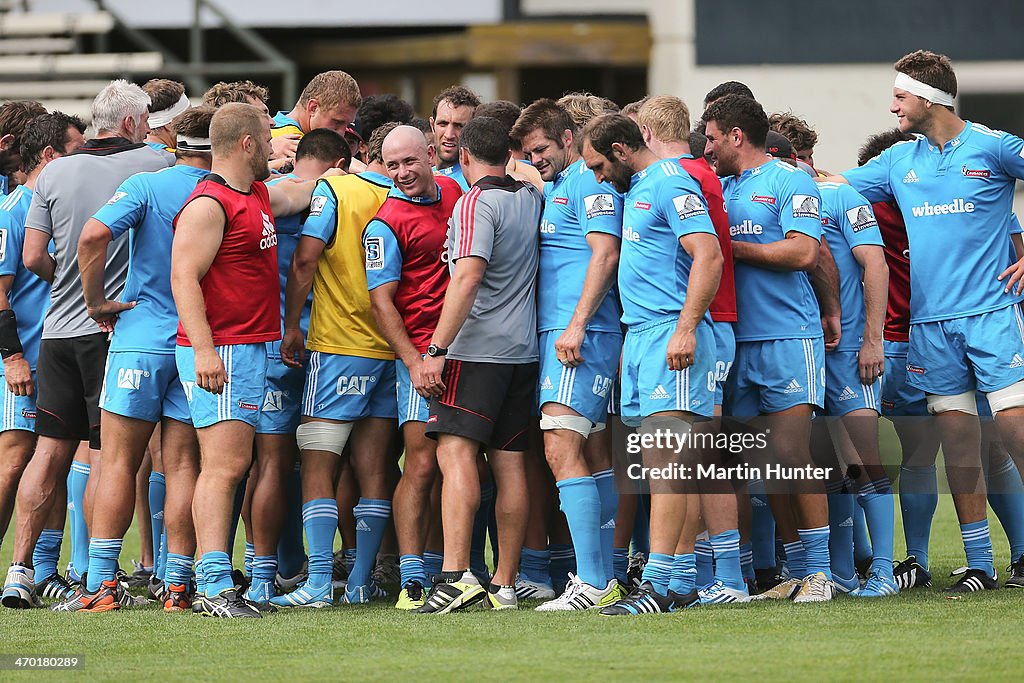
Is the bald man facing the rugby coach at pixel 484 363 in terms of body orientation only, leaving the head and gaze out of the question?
yes

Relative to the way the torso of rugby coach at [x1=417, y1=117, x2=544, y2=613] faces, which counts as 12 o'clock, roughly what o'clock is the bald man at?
The bald man is roughly at 12 o'clock from the rugby coach.

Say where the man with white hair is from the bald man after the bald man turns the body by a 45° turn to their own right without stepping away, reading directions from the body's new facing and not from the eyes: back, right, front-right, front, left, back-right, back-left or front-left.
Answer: right

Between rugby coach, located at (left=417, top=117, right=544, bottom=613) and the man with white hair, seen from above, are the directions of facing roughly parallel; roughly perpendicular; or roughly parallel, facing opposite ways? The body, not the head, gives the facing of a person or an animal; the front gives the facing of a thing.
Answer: roughly perpendicular

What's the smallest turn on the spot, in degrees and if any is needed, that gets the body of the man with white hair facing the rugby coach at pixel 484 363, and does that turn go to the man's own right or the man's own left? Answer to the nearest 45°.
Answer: approximately 90° to the man's own right

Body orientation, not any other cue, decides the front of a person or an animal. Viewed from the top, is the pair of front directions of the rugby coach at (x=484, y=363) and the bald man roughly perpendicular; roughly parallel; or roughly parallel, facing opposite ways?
roughly parallel, facing opposite ways

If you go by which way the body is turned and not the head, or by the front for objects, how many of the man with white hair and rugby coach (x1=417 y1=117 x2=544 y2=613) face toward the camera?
0

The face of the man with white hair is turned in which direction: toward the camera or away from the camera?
away from the camera

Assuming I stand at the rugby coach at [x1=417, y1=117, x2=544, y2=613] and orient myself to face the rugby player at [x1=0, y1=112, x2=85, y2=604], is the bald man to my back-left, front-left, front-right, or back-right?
front-right

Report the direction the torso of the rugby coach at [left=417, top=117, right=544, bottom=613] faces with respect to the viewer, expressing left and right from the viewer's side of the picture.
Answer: facing away from the viewer and to the left of the viewer

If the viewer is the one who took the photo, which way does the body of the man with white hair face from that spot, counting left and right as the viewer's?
facing away from the viewer and to the right of the viewer
